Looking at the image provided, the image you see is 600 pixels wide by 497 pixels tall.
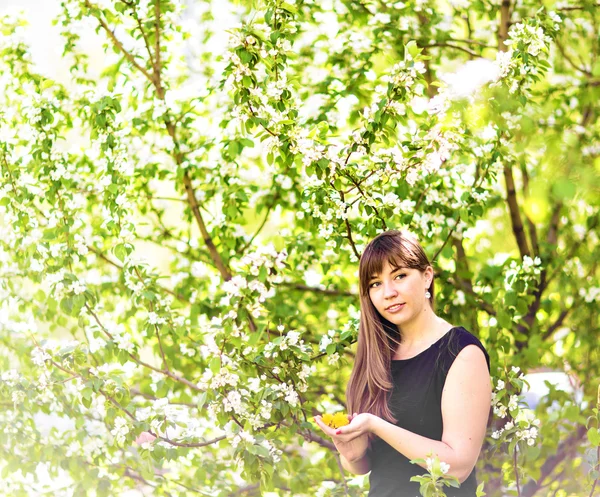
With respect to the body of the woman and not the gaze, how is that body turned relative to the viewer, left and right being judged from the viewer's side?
facing the viewer and to the left of the viewer

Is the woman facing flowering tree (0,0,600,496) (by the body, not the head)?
no
